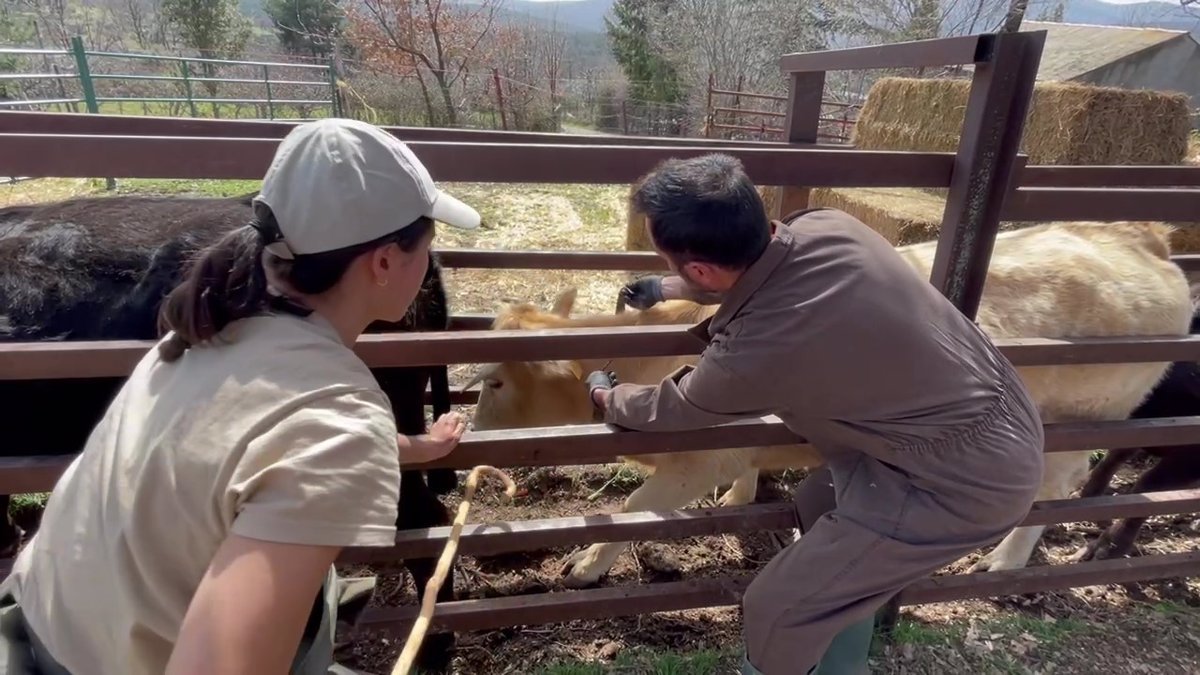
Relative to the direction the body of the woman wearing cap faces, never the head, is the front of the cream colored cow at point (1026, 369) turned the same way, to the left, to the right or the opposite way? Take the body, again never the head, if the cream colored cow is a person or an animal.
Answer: to the left

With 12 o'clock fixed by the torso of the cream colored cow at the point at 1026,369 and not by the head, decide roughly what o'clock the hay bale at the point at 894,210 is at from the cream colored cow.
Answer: The hay bale is roughly at 3 o'clock from the cream colored cow.

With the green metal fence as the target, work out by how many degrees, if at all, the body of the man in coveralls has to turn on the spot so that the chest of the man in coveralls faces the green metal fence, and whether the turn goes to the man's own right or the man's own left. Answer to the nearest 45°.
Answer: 0° — they already face it

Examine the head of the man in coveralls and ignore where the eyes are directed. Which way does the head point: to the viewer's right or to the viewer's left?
to the viewer's left

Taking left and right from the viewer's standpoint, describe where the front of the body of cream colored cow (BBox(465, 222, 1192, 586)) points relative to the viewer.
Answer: facing to the left of the viewer

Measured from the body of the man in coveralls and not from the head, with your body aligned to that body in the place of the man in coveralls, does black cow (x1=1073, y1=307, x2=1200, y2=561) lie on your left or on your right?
on your right

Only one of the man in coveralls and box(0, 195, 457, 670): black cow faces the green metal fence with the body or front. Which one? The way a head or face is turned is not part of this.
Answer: the man in coveralls

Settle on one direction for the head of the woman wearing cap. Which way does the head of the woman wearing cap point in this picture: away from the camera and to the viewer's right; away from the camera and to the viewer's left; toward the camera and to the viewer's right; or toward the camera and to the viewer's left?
away from the camera and to the viewer's right

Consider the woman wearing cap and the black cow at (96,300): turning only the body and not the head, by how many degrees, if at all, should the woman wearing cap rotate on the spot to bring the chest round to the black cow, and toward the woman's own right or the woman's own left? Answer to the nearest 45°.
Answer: approximately 45° to the woman's own left
